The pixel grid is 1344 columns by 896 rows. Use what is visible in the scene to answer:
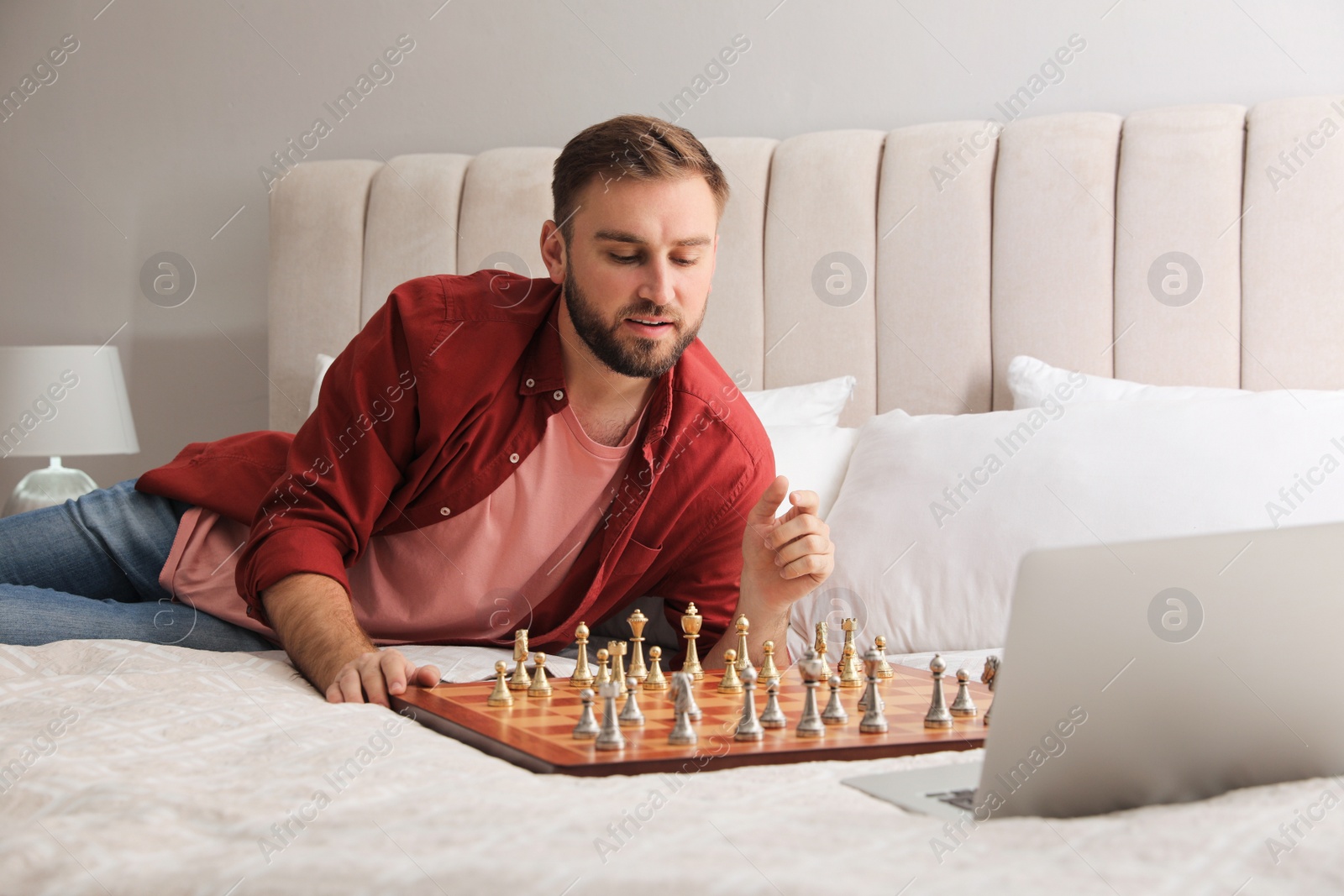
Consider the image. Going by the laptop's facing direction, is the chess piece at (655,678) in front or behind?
in front

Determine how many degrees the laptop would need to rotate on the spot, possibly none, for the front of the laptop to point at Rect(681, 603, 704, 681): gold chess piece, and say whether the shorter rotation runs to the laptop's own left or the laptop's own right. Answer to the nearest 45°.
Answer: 0° — it already faces it

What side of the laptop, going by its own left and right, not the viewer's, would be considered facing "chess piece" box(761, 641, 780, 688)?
front

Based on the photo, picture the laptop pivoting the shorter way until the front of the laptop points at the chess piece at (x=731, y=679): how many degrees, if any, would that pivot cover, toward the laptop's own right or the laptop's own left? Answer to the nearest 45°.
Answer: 0° — it already faces it

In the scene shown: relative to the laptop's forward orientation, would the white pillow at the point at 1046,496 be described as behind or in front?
in front

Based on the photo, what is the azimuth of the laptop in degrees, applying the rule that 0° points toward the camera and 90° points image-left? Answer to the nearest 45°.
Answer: approximately 135°

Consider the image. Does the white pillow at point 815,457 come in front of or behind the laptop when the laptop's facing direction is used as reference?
in front

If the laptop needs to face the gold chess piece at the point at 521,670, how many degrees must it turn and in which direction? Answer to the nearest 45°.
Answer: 0° — it already faces it

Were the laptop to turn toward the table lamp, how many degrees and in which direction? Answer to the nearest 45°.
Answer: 0° — it already faces it

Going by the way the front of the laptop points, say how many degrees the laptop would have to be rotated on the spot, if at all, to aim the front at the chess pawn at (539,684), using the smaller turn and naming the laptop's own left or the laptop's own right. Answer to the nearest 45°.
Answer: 0° — it already faces it
